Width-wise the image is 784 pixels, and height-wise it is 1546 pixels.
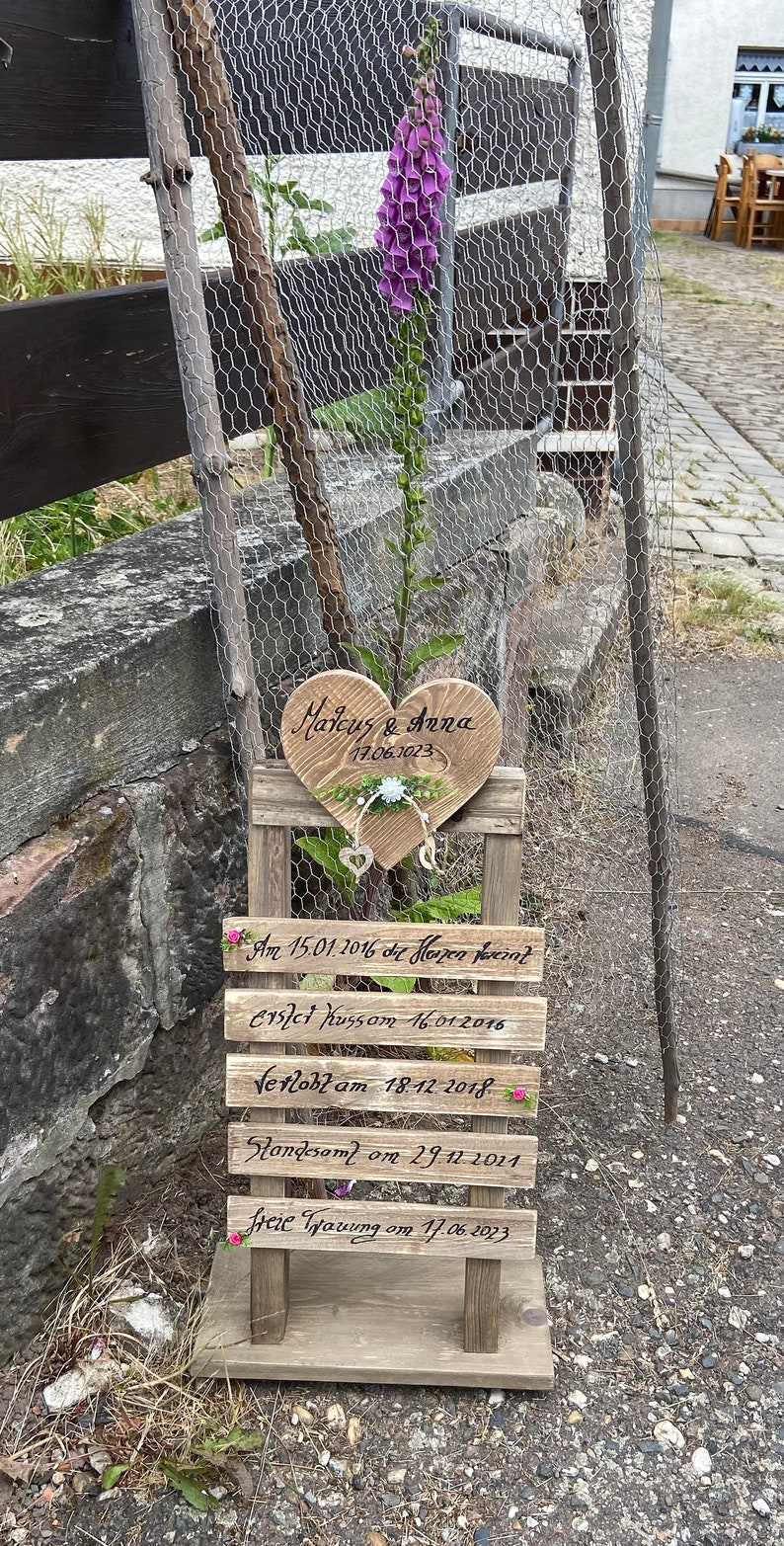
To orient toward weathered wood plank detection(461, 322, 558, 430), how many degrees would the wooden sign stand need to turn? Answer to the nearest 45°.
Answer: approximately 180°

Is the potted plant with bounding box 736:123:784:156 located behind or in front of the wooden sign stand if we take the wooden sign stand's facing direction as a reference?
behind

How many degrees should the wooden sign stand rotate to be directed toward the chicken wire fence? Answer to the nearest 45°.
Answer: approximately 180°

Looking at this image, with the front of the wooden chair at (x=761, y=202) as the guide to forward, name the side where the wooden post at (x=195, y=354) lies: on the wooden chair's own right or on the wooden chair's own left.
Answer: on the wooden chair's own right

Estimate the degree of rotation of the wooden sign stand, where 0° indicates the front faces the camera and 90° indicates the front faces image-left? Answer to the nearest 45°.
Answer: approximately 0°
